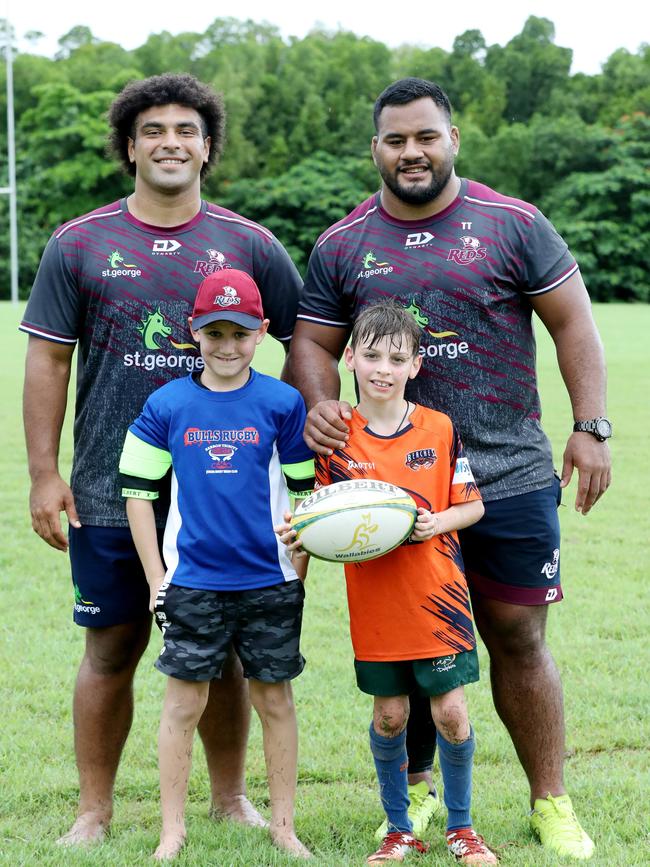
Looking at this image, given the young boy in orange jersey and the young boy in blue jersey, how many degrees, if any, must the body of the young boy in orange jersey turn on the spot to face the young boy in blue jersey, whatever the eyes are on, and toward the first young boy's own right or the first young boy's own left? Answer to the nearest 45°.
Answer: approximately 90° to the first young boy's own right

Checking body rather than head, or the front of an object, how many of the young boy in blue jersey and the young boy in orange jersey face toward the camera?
2

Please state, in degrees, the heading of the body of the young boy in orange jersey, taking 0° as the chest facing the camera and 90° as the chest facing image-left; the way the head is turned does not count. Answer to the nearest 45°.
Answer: approximately 0°

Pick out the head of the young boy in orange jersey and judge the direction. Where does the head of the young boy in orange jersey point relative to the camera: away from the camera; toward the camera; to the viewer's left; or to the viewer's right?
toward the camera

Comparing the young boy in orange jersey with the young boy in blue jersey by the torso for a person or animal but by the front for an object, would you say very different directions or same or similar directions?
same or similar directions

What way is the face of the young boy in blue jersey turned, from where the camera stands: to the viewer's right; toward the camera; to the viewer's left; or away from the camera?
toward the camera

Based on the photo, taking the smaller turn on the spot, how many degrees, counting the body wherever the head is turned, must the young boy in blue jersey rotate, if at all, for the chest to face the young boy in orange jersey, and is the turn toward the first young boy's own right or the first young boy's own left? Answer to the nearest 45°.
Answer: approximately 90° to the first young boy's own left

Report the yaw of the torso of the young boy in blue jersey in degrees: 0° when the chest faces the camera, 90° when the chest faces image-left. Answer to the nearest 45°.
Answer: approximately 0°
